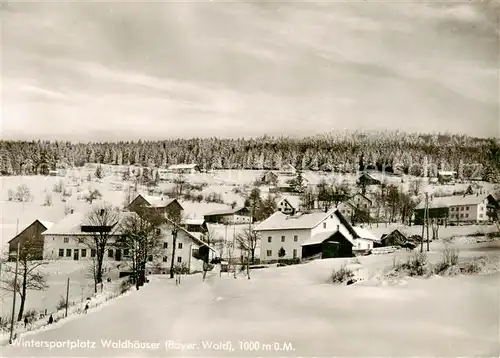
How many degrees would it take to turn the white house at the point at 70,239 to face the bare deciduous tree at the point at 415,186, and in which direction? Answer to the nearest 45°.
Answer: approximately 90° to its left

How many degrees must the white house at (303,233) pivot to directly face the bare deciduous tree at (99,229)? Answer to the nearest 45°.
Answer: approximately 45° to its right

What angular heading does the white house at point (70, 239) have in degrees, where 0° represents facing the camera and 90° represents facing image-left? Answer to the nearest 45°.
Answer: approximately 0°

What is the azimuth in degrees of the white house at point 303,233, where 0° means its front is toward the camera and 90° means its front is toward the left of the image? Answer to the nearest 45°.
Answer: approximately 45°

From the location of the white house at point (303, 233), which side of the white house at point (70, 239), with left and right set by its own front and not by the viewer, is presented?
left

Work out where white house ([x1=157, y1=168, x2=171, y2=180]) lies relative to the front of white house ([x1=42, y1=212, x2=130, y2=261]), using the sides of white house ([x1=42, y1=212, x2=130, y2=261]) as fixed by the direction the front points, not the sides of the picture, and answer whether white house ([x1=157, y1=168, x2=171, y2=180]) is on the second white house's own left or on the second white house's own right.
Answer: on the second white house's own left

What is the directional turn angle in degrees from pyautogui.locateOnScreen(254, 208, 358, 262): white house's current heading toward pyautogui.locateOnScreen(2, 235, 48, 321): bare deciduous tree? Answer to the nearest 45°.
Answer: approximately 45° to its right
